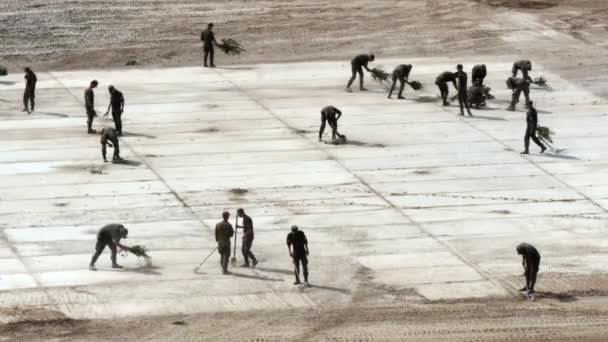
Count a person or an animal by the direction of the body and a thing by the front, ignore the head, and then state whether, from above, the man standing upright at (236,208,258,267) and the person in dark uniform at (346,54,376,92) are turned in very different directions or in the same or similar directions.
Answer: very different directions

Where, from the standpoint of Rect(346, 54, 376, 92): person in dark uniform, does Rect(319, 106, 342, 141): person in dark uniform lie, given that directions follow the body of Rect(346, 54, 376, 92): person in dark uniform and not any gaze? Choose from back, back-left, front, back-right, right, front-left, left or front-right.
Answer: right

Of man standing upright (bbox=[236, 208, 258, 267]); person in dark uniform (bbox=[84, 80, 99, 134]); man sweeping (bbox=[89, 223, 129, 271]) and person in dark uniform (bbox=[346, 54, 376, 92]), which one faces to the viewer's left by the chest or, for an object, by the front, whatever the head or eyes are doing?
the man standing upright

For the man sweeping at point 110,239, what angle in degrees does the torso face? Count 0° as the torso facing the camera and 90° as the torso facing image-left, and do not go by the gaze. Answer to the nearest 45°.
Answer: approximately 270°

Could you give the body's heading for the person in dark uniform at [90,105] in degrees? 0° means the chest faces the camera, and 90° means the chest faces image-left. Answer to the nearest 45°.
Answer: approximately 270°

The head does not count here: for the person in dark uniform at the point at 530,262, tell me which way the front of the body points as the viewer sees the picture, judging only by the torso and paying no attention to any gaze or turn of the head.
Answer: to the viewer's left

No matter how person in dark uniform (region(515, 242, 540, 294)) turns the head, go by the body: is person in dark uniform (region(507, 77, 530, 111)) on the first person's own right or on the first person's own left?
on the first person's own right

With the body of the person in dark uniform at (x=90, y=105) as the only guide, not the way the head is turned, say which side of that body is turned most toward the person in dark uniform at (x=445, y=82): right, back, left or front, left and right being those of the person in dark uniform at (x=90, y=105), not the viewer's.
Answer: front

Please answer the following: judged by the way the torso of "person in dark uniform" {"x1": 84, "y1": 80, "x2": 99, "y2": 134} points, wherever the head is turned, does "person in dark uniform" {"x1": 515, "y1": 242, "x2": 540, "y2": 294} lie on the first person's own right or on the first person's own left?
on the first person's own right

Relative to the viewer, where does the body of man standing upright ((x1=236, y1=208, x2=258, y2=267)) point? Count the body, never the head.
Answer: to the viewer's left

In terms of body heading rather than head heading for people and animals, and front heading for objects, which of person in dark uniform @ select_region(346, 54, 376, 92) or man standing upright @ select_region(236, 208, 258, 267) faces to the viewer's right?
the person in dark uniform

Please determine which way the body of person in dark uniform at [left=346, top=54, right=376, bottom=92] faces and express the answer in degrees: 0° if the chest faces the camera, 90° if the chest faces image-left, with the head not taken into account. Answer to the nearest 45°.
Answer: approximately 270°

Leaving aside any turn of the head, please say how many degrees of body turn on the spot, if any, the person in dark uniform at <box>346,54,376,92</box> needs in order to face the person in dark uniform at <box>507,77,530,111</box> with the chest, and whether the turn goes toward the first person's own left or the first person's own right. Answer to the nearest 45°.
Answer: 0° — they already face them
